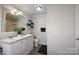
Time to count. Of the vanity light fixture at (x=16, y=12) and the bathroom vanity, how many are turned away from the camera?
0

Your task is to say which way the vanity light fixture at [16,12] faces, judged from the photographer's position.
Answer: facing the viewer and to the right of the viewer

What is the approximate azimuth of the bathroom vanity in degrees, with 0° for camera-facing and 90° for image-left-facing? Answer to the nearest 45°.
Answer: approximately 315°

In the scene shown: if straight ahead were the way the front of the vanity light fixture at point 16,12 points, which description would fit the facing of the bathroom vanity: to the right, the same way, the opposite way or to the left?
the same way

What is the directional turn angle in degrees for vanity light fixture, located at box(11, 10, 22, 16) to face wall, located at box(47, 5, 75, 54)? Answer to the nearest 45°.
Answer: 0° — it already faces it

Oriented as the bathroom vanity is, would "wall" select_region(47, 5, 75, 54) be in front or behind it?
in front
